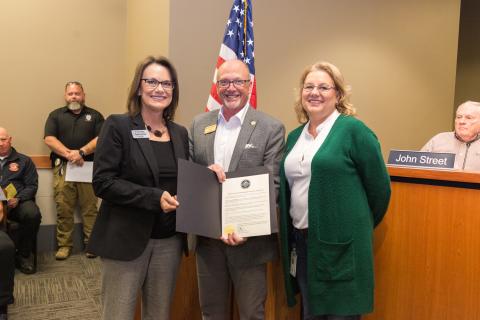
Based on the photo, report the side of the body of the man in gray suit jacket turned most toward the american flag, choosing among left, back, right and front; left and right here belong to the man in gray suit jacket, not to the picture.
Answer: back

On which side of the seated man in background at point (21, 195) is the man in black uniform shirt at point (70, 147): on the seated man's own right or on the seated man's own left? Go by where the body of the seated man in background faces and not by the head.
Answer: on the seated man's own left

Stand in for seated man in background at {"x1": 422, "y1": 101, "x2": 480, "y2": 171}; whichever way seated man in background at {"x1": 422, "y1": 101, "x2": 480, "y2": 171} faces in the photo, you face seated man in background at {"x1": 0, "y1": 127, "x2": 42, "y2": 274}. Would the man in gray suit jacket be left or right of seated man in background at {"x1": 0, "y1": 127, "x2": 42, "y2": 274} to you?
left

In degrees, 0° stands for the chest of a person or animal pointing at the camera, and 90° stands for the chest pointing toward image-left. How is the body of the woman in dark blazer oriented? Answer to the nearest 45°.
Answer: approximately 315°

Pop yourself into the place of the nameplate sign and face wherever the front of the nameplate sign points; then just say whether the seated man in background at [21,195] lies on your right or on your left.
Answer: on your right

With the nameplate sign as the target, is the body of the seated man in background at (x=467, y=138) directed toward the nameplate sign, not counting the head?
yes

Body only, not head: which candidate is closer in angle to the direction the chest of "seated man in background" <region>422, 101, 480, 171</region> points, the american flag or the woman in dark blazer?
the woman in dark blazer

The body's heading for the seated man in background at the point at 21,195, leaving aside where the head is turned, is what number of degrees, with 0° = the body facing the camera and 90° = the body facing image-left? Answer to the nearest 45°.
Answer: approximately 0°

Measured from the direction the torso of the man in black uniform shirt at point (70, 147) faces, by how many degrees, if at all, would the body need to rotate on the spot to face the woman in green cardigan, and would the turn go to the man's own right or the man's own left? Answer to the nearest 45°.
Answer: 0° — they already face them

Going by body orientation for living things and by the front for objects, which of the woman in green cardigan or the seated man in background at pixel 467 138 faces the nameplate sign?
the seated man in background

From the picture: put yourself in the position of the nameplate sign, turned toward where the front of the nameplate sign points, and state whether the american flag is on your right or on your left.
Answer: on your right
